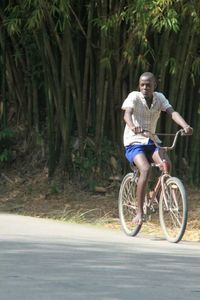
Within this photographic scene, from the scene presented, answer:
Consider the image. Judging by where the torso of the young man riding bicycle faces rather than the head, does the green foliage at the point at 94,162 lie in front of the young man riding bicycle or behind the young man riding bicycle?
behind

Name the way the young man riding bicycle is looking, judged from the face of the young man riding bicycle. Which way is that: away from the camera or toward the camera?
toward the camera

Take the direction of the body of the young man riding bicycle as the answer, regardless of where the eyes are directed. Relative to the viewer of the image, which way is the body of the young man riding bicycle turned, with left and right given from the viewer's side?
facing the viewer and to the right of the viewer

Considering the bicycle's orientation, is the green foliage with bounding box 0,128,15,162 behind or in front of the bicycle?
behind

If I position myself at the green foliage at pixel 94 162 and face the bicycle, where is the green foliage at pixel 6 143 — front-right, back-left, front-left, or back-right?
back-right

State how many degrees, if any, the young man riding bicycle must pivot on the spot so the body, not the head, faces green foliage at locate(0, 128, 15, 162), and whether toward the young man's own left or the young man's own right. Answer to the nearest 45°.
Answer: approximately 180°
